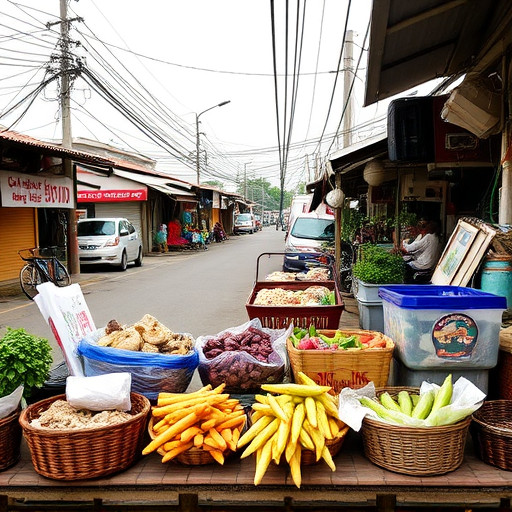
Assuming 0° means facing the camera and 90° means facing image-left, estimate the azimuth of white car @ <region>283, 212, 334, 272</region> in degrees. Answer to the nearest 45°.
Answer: approximately 0°

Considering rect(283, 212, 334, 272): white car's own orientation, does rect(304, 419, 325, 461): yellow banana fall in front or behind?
in front

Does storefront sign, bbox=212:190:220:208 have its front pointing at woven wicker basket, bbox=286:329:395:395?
yes

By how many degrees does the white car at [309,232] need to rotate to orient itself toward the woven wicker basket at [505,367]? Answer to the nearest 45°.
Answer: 0° — it already faces it

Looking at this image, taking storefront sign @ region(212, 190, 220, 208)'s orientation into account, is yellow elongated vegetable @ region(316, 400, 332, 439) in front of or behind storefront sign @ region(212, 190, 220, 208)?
in front

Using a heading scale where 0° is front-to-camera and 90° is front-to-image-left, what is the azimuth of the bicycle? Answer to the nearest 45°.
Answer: approximately 45°

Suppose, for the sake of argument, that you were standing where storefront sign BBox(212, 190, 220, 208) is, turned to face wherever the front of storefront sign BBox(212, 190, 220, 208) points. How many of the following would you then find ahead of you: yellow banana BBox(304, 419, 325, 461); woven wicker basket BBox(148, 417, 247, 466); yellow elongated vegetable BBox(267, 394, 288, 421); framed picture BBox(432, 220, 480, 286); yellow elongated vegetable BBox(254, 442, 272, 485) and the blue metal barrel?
6

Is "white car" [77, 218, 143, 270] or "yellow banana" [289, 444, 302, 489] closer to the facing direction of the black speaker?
the yellow banana

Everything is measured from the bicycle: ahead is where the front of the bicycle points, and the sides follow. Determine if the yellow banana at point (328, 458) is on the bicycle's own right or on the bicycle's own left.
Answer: on the bicycle's own left

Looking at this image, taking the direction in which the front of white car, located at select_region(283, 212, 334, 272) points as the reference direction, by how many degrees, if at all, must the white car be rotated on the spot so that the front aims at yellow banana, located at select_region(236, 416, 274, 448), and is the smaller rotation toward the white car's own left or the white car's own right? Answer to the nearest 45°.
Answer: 0° — it already faces it

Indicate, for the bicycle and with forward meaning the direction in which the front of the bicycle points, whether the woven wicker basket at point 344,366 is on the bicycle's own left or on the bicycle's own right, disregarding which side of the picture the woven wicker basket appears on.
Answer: on the bicycle's own left
